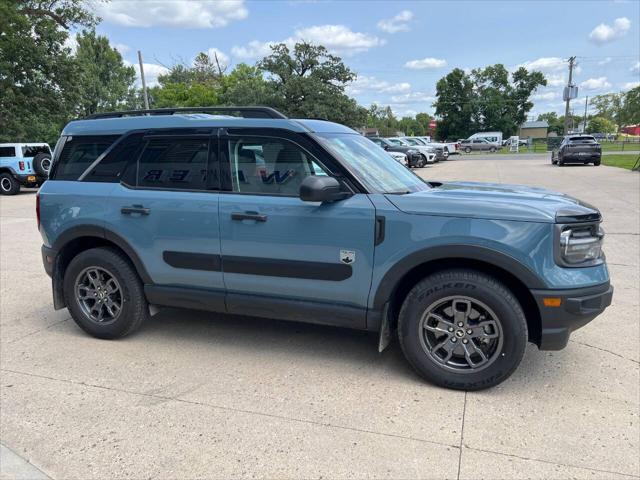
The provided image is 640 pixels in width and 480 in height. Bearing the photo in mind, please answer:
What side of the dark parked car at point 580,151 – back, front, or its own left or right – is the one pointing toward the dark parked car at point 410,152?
left

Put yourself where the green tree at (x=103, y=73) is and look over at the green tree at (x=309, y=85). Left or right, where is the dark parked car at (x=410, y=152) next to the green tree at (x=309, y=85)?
right

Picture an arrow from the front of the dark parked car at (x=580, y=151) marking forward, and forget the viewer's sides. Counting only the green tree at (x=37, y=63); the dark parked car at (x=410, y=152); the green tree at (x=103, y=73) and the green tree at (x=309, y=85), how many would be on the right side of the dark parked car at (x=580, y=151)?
0

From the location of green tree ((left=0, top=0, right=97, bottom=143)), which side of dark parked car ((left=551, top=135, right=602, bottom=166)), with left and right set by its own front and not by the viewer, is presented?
left

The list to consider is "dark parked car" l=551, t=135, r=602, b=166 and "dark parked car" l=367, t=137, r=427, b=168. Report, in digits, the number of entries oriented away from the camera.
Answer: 1

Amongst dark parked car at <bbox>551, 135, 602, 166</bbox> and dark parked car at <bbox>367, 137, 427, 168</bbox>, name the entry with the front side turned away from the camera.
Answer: dark parked car at <bbox>551, 135, 602, 166</bbox>

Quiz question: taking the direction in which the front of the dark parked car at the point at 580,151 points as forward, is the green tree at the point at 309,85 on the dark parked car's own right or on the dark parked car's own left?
on the dark parked car's own left

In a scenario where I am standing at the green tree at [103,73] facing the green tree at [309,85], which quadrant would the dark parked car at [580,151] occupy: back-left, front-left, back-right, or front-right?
front-right

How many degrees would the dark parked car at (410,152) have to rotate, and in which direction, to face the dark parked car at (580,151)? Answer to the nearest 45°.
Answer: approximately 45° to its left

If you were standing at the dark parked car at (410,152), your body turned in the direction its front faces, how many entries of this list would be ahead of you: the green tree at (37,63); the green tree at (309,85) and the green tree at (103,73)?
0

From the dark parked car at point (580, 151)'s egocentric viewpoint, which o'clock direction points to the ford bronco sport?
The ford bronco sport is roughly at 6 o'clock from the dark parked car.

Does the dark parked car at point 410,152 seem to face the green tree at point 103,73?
no

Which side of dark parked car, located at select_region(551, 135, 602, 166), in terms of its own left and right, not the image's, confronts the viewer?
back

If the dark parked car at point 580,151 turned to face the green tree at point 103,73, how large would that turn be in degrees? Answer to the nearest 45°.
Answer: approximately 90° to its left

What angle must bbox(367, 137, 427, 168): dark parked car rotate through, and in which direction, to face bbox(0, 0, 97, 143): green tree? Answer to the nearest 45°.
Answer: approximately 135° to its right

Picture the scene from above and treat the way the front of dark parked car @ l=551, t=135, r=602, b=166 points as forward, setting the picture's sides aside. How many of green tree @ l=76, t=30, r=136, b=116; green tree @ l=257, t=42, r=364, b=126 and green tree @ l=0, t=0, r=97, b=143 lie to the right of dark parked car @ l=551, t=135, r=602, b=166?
0
